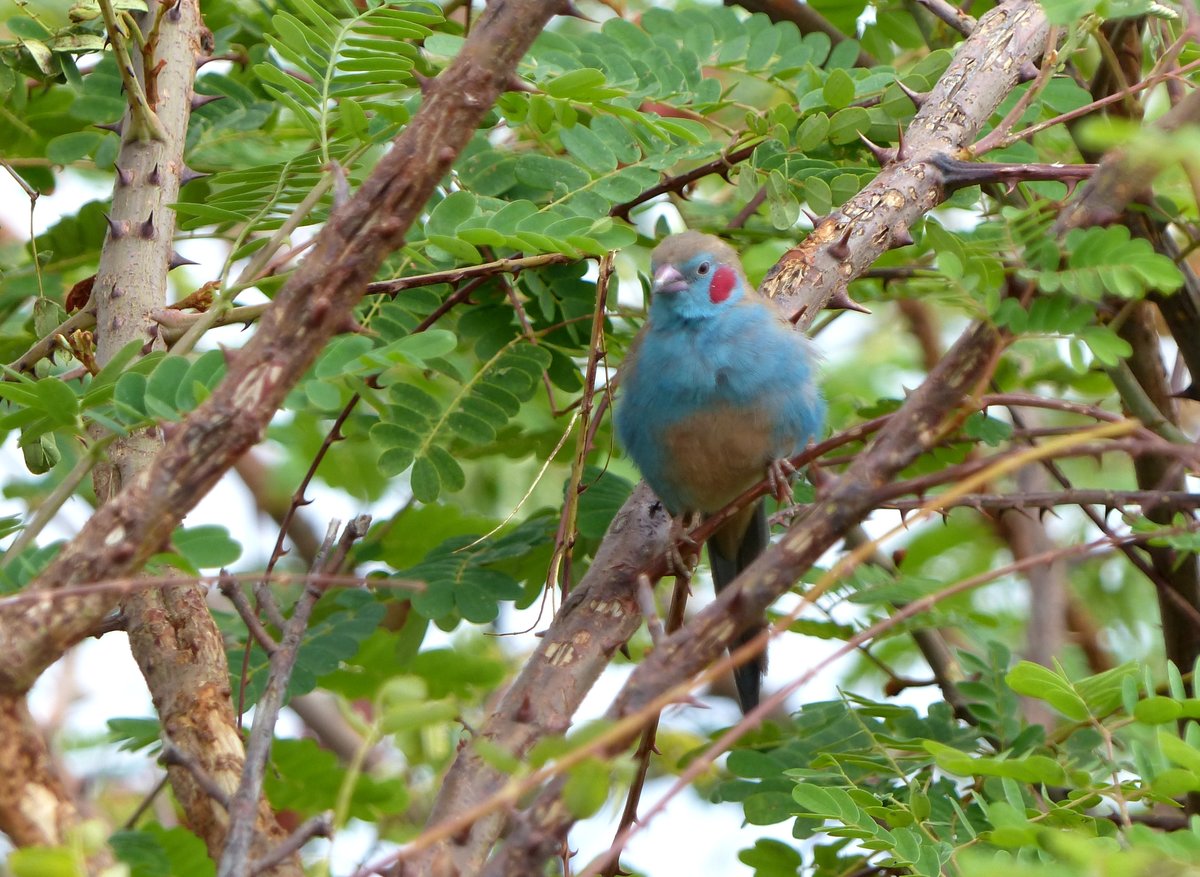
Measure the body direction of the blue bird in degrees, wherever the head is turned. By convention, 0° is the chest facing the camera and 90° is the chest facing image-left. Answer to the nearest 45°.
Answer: approximately 0°
